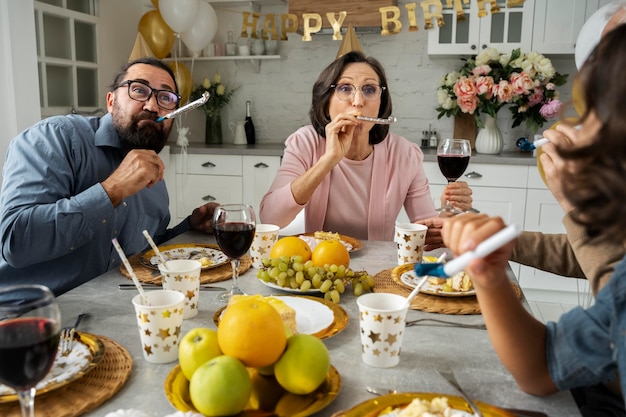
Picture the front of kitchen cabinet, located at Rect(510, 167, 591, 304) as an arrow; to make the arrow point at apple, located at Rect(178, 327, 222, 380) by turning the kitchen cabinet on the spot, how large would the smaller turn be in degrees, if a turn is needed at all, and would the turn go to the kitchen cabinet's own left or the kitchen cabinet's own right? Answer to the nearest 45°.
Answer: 0° — it already faces it

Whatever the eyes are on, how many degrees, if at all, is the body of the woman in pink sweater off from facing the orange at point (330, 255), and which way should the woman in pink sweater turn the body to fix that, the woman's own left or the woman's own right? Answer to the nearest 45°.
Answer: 0° — they already face it

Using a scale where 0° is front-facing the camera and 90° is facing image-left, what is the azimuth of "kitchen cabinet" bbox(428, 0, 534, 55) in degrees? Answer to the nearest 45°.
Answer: approximately 0°

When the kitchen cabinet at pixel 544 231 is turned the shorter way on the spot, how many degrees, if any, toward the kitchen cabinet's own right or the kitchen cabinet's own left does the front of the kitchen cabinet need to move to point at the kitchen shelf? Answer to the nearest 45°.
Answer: approximately 90° to the kitchen cabinet's own right

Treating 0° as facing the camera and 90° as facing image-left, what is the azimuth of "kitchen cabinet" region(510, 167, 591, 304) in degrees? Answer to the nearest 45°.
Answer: approximately 0°

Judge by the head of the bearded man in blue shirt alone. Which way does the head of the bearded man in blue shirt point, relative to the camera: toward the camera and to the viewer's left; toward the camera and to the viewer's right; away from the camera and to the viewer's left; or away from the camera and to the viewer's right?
toward the camera and to the viewer's right

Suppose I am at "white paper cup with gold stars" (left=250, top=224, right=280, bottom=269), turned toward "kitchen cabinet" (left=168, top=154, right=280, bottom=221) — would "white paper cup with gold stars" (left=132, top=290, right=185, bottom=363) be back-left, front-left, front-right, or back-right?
back-left
